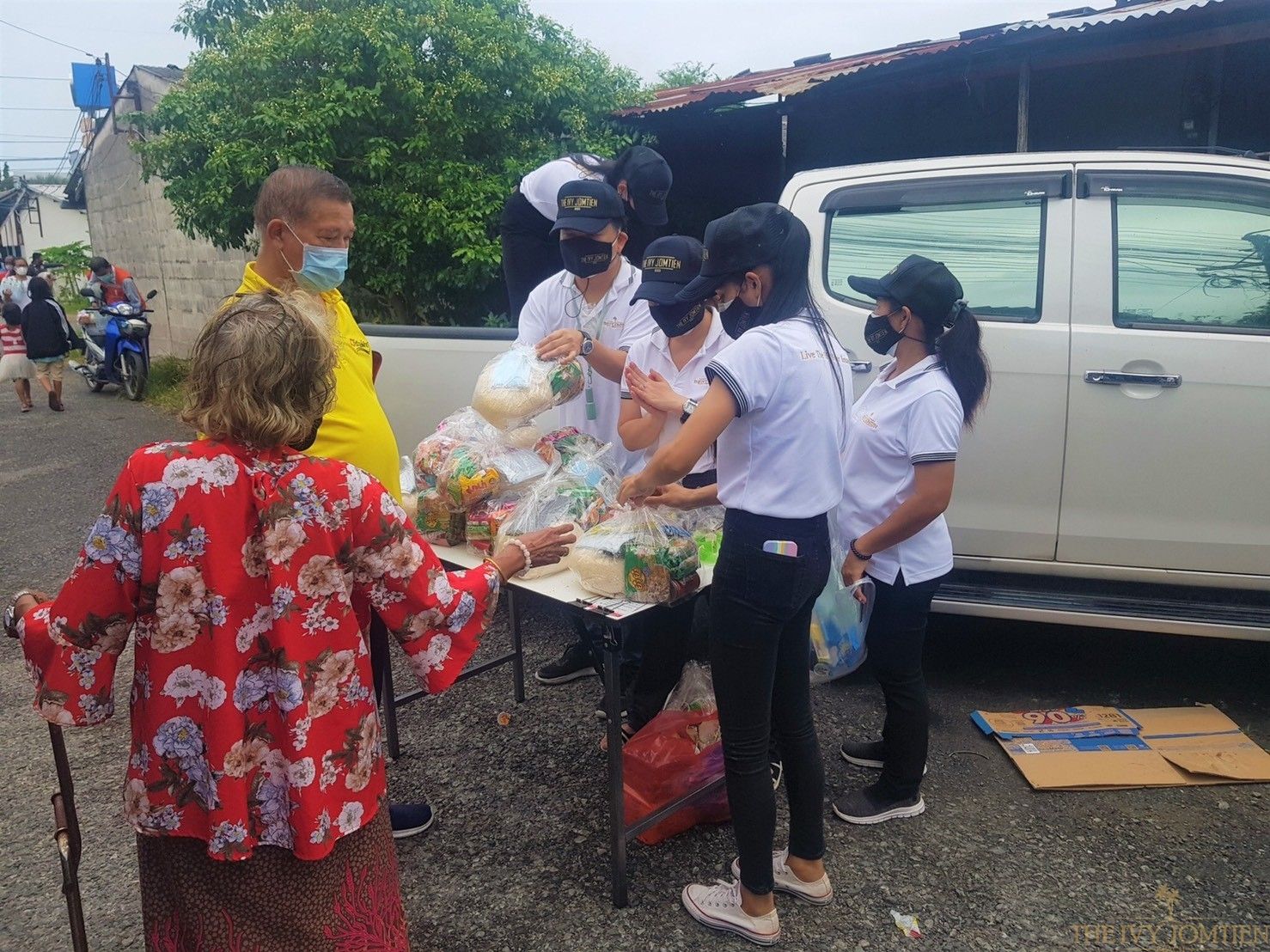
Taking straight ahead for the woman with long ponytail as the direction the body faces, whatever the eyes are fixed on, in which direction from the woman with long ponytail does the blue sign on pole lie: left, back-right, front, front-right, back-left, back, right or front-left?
front-right

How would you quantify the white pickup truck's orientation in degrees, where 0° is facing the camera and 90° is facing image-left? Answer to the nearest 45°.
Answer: approximately 270°

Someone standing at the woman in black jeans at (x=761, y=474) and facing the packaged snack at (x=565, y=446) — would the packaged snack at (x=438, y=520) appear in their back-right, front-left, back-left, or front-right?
front-left

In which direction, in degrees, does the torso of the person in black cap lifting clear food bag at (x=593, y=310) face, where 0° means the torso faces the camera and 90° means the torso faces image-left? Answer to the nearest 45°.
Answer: approximately 45°

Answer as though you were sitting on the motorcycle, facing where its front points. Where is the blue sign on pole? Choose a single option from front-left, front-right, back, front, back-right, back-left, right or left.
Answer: back-left

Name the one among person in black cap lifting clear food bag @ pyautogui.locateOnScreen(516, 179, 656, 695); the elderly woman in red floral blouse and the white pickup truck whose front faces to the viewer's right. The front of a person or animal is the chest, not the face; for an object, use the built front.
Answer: the white pickup truck

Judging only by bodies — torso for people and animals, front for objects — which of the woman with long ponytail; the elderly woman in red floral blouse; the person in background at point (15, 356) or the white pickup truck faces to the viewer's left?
the woman with long ponytail

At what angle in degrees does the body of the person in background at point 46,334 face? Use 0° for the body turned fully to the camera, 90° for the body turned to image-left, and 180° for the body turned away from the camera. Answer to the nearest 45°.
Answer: approximately 180°

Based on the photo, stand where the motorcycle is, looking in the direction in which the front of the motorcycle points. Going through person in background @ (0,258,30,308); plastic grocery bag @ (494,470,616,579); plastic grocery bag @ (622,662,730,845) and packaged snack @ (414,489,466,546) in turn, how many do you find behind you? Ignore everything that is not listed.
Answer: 1

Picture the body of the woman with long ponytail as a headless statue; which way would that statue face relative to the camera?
to the viewer's left

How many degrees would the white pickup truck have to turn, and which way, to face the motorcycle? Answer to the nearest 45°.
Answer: approximately 135° to its left

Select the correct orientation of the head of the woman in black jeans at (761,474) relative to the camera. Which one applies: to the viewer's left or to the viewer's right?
to the viewer's left

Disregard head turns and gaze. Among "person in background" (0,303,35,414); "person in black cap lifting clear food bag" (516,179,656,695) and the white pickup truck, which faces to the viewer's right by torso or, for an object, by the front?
the white pickup truck

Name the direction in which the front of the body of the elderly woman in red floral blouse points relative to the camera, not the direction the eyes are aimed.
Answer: away from the camera

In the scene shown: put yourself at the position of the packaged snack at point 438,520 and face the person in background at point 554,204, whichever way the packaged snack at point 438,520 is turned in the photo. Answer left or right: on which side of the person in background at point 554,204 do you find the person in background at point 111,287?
left

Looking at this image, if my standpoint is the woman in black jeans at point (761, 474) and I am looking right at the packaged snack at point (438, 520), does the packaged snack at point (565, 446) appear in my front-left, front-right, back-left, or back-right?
front-right
